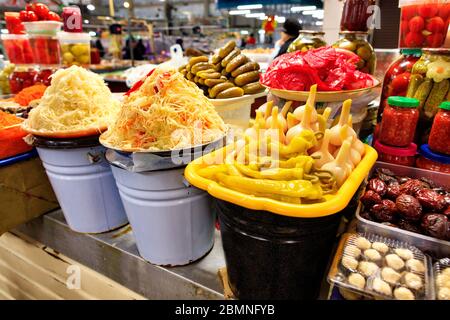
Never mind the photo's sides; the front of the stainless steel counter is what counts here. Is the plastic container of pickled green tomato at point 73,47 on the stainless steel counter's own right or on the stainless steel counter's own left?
on the stainless steel counter's own right

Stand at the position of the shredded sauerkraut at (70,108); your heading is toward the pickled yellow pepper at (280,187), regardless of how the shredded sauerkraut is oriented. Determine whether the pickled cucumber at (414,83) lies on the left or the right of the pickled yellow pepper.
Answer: left

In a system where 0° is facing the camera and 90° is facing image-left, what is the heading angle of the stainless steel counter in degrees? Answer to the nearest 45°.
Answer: approximately 45°

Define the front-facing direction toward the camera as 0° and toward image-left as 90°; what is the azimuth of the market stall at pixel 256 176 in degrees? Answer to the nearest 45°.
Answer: approximately 45°

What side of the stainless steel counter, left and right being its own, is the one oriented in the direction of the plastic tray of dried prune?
left

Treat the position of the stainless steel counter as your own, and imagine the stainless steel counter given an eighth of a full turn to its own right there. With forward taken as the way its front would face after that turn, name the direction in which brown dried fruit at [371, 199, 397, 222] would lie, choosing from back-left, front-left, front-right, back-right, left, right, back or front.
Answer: back-left

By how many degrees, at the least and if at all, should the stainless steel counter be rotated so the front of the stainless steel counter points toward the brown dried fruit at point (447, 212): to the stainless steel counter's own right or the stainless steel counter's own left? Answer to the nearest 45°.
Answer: approximately 90° to the stainless steel counter's own left
